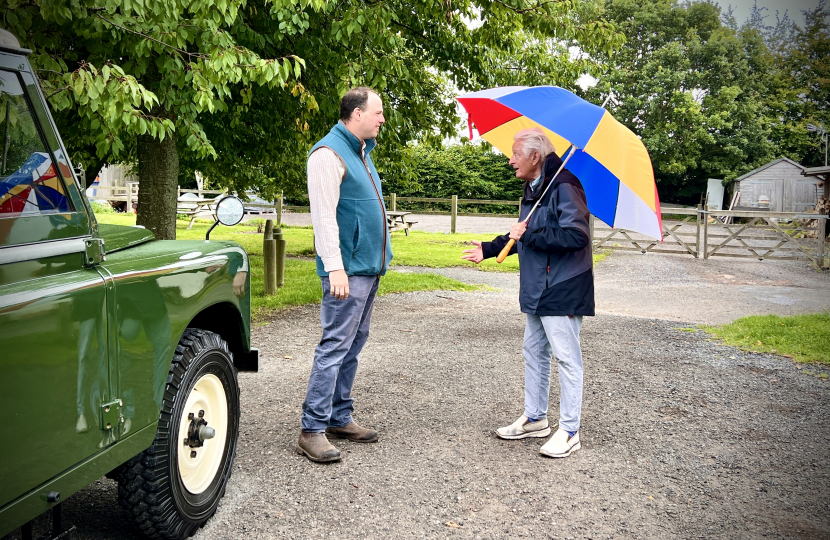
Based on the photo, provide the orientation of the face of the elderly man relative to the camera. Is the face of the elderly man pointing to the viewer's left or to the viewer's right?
to the viewer's left

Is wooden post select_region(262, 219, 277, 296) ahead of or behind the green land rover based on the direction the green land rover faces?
ahead

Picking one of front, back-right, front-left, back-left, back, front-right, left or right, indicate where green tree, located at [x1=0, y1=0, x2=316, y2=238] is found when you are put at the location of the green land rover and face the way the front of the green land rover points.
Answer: front-left

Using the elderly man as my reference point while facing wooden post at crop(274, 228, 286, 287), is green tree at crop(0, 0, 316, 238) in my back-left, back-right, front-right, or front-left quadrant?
front-left

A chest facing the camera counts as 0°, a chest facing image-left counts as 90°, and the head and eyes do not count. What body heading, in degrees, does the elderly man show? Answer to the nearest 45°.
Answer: approximately 90°

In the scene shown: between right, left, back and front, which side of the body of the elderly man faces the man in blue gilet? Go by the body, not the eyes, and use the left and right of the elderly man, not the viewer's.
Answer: front

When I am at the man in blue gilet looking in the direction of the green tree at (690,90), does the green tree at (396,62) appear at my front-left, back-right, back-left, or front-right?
front-left

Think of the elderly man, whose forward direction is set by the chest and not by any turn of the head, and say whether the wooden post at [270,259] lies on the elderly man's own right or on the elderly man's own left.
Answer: on the elderly man's own right

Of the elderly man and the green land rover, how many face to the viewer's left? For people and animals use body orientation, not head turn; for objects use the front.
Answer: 1

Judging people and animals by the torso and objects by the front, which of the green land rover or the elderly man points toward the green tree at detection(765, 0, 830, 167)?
the green land rover

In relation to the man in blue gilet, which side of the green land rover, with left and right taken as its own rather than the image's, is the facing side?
front

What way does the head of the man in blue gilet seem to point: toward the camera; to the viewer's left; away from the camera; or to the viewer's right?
to the viewer's right

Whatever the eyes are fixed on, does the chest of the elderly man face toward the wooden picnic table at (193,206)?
no

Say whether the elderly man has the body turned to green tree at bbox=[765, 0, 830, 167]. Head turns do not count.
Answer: no

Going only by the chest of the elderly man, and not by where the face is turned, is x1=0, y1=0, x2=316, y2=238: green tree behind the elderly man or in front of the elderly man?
in front
